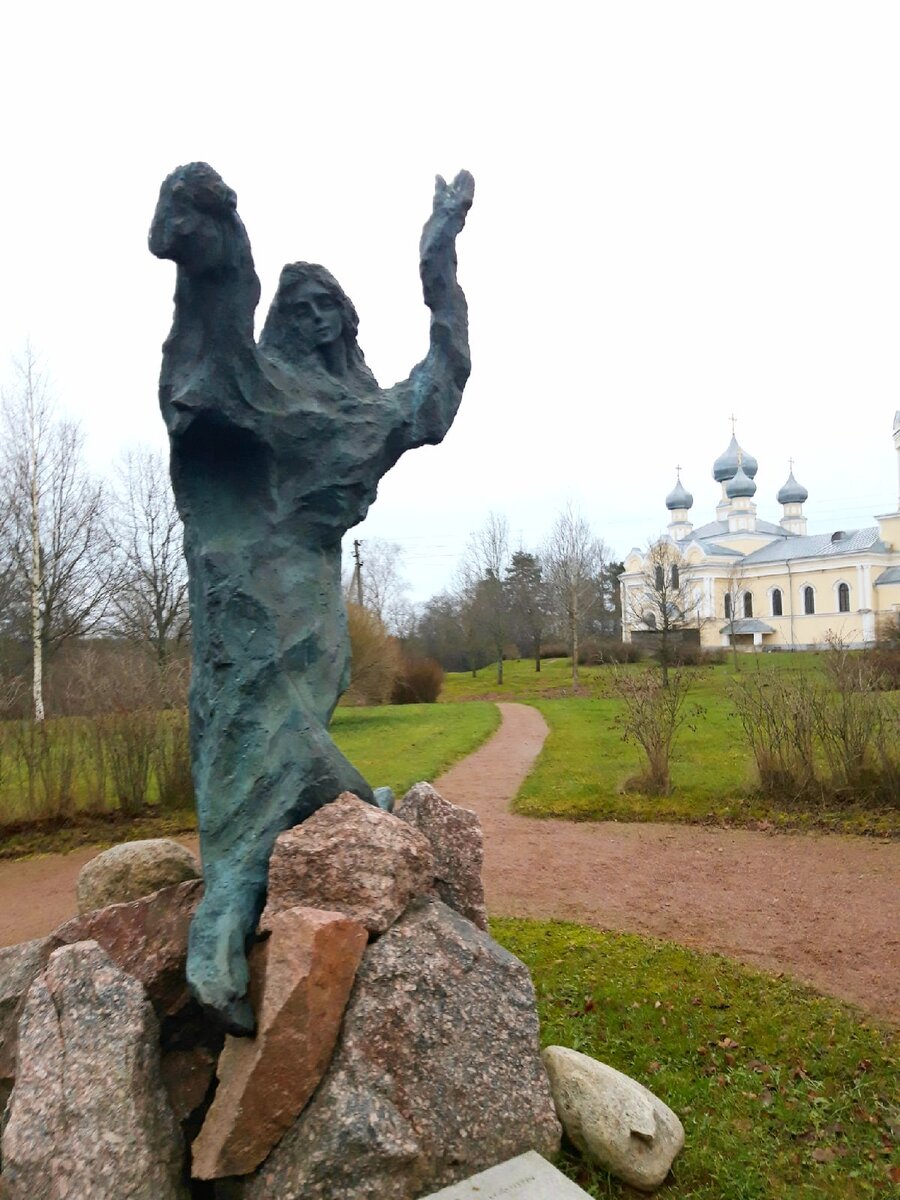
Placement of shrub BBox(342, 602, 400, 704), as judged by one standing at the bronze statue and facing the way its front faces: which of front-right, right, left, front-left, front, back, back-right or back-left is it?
back-left

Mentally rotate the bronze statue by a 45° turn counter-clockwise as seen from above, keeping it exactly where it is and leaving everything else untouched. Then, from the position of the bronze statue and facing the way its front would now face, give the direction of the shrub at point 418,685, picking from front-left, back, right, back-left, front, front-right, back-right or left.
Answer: left

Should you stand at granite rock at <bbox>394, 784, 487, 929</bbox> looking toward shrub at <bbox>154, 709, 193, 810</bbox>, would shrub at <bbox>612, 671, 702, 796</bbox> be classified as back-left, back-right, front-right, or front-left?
front-right

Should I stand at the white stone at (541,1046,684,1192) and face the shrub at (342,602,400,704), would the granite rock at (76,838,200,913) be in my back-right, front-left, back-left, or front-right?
front-left

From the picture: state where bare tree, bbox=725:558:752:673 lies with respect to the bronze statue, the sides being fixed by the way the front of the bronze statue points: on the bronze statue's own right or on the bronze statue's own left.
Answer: on the bronze statue's own left

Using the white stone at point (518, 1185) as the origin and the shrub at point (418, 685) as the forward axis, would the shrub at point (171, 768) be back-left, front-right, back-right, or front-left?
front-left

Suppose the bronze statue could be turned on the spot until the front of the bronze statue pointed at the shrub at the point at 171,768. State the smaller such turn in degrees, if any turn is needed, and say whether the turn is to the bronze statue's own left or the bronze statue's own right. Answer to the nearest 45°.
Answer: approximately 135° to the bronze statue's own left

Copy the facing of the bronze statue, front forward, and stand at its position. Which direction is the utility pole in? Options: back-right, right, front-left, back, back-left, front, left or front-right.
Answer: back-left

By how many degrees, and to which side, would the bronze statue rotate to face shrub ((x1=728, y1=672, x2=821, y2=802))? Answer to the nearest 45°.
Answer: approximately 90° to its left
